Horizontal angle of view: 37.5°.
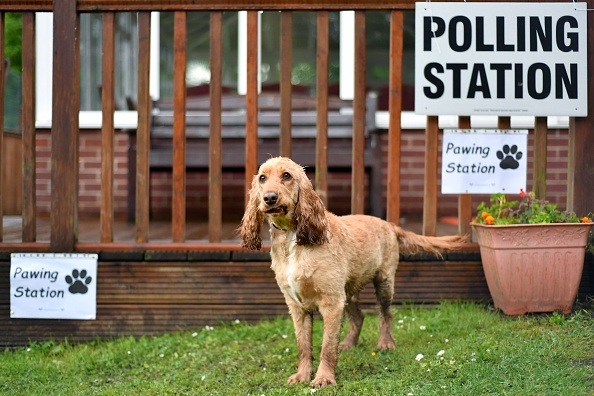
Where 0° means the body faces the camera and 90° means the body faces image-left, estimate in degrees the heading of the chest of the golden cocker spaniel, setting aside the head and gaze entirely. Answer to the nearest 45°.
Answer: approximately 45°

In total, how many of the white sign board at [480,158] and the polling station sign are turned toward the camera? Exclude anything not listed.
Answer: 2

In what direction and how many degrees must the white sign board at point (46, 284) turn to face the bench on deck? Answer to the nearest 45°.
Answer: approximately 135° to its left

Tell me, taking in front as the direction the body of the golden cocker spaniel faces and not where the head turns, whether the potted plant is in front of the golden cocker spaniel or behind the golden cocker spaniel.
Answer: behind

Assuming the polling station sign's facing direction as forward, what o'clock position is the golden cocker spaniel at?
The golden cocker spaniel is roughly at 1 o'clock from the polling station sign.

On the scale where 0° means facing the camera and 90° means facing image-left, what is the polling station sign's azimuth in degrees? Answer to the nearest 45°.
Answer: approximately 0°

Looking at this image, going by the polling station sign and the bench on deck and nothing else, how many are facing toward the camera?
2

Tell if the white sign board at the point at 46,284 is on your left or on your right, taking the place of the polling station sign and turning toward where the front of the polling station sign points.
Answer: on your right

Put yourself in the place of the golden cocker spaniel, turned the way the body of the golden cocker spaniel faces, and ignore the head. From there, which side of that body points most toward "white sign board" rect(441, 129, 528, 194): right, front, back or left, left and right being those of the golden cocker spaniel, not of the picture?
back

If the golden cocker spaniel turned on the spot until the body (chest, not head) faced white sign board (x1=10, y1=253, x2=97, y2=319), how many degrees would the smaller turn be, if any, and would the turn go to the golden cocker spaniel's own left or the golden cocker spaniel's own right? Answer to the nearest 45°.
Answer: approximately 90° to the golden cocker spaniel's own right
